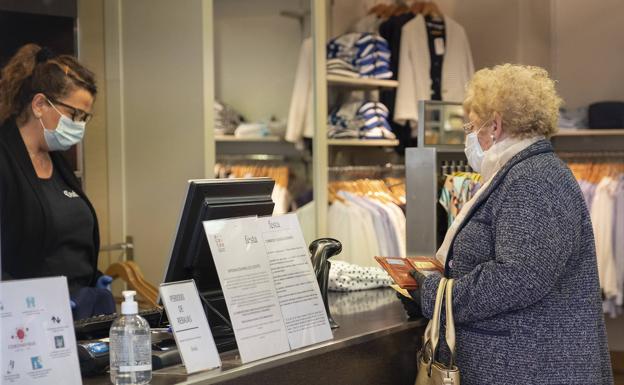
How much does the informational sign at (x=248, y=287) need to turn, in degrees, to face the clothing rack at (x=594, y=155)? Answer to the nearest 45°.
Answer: approximately 135° to its left

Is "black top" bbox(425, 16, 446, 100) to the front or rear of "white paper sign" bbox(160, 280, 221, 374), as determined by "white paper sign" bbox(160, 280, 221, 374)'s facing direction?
to the rear

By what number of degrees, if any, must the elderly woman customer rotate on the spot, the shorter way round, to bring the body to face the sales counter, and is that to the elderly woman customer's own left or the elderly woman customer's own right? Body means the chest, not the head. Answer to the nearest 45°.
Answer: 0° — they already face it

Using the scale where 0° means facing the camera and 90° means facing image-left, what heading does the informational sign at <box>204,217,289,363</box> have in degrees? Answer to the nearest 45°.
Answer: approximately 0°

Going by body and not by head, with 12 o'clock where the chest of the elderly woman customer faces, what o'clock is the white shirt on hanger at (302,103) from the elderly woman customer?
The white shirt on hanger is roughly at 2 o'clock from the elderly woman customer.

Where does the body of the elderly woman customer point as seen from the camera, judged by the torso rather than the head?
to the viewer's left

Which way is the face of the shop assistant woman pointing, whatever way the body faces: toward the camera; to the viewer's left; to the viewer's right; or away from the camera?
to the viewer's right

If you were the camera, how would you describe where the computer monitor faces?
facing away from the viewer and to the left of the viewer

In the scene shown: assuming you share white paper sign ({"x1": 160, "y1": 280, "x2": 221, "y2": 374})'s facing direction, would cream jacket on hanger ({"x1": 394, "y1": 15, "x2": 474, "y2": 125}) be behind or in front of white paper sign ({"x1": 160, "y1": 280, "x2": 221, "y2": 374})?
behind
